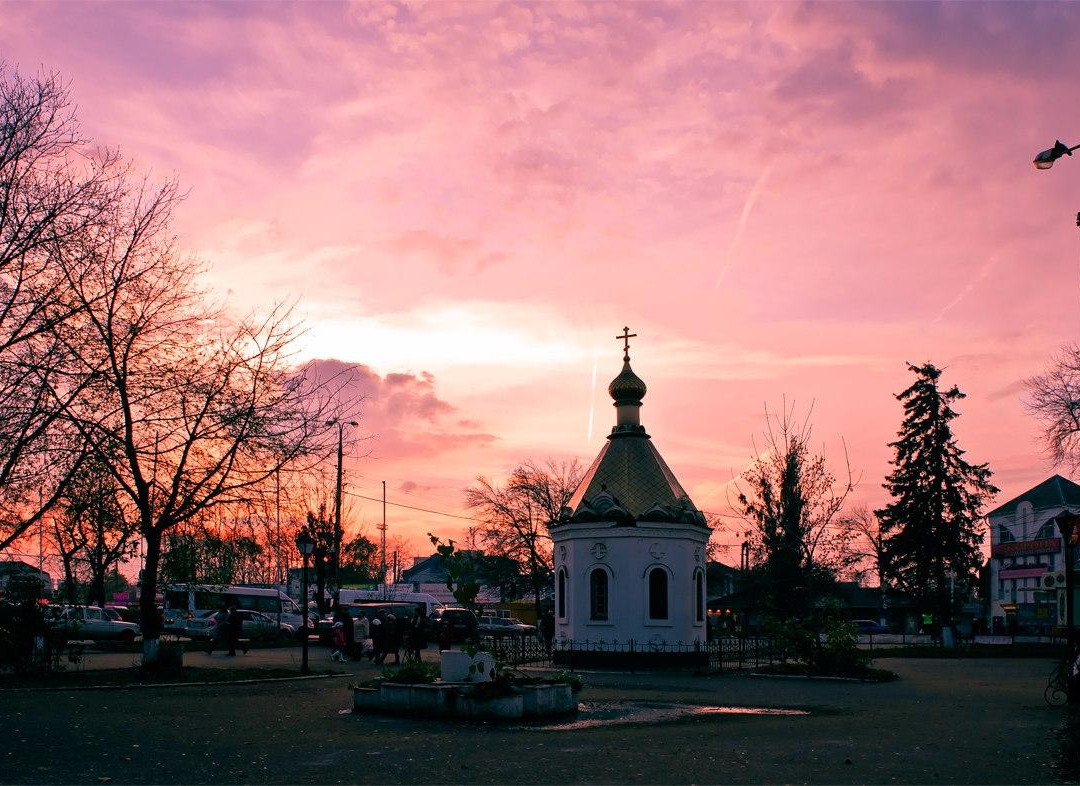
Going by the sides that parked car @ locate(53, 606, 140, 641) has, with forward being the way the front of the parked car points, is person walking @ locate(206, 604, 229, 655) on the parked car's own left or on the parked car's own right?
on the parked car's own right

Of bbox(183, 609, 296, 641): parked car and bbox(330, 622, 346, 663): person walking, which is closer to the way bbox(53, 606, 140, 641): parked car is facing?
the parked car

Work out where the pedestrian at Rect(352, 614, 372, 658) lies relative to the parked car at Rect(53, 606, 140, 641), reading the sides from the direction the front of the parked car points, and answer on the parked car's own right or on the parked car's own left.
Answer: on the parked car's own right

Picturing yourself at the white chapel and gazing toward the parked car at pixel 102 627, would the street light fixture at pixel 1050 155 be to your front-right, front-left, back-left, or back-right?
back-left

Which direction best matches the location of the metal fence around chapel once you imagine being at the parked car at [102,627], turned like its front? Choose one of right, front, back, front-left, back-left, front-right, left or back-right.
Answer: front-right

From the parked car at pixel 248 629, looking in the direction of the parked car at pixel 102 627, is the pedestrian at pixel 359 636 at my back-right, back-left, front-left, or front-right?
back-left

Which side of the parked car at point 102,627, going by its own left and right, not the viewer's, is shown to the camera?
right

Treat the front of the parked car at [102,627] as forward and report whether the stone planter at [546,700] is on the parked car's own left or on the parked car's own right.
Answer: on the parked car's own right

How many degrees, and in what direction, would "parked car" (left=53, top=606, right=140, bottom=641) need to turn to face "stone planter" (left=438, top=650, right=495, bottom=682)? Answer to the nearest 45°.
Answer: approximately 90° to its right

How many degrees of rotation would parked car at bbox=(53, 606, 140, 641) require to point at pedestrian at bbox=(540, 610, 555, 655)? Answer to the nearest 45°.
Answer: approximately 45° to its right
